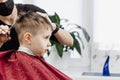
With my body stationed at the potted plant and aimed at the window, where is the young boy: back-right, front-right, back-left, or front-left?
back-right

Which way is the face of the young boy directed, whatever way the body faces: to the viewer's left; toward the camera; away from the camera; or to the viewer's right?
to the viewer's right

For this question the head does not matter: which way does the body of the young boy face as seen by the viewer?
to the viewer's right

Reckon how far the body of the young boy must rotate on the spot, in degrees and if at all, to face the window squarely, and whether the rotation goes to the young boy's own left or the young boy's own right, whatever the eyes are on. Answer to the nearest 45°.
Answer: approximately 45° to the young boy's own left

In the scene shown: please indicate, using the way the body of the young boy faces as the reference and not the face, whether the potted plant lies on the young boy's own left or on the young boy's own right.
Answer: on the young boy's own left
